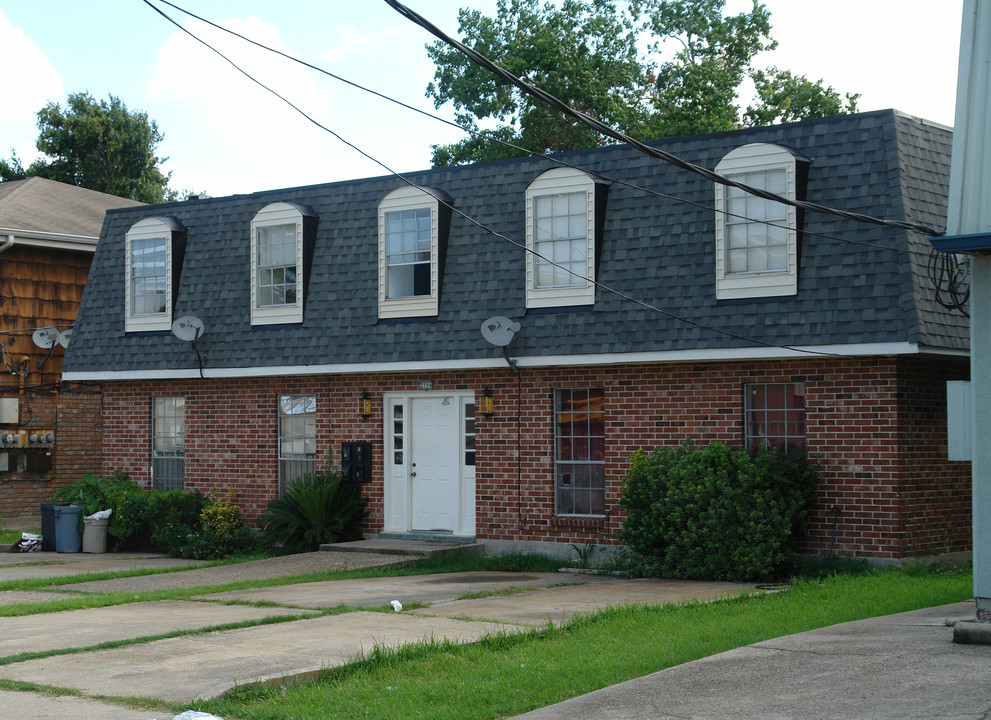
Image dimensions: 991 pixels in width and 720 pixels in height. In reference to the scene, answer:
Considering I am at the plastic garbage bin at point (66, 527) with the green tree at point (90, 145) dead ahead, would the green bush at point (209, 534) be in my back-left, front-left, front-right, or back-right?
back-right

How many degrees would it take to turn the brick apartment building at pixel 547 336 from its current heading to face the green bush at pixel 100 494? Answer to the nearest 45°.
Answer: approximately 90° to its right

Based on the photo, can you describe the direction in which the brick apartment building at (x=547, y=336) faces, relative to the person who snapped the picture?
facing the viewer and to the left of the viewer

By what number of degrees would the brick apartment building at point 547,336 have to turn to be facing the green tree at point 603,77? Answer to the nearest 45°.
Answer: approximately 135° to its right

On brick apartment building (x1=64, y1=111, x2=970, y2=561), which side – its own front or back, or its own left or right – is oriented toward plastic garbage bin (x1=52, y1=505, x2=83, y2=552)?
right

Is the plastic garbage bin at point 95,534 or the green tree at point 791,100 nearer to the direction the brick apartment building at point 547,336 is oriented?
the plastic garbage bin

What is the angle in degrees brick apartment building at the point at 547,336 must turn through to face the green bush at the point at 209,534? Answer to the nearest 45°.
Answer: approximately 90° to its right

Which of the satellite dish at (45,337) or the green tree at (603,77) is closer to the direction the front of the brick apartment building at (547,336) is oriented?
the satellite dish
